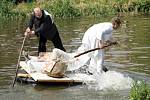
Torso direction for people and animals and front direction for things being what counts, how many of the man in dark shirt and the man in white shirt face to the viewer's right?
1
